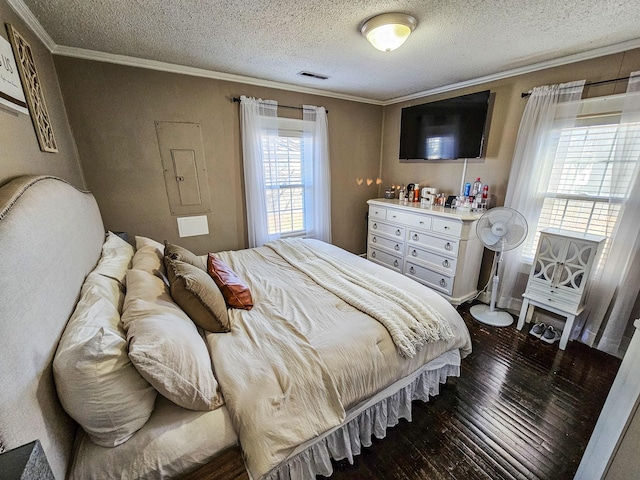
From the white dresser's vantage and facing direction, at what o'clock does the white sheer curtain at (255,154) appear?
The white sheer curtain is roughly at 1 o'clock from the white dresser.

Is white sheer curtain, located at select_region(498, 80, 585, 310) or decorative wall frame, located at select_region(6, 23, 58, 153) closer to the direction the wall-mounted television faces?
the decorative wall frame

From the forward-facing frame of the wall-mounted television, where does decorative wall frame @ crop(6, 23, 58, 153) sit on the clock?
The decorative wall frame is roughly at 12 o'clock from the wall-mounted television.

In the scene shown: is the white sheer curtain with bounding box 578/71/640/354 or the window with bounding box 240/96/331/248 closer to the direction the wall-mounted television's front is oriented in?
the window

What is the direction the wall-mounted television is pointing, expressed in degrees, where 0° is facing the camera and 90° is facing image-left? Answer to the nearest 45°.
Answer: approximately 45°

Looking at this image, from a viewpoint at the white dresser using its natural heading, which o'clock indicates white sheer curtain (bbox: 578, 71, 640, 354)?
The white sheer curtain is roughly at 8 o'clock from the white dresser.

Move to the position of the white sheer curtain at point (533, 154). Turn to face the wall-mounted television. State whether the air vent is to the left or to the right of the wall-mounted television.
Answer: left
